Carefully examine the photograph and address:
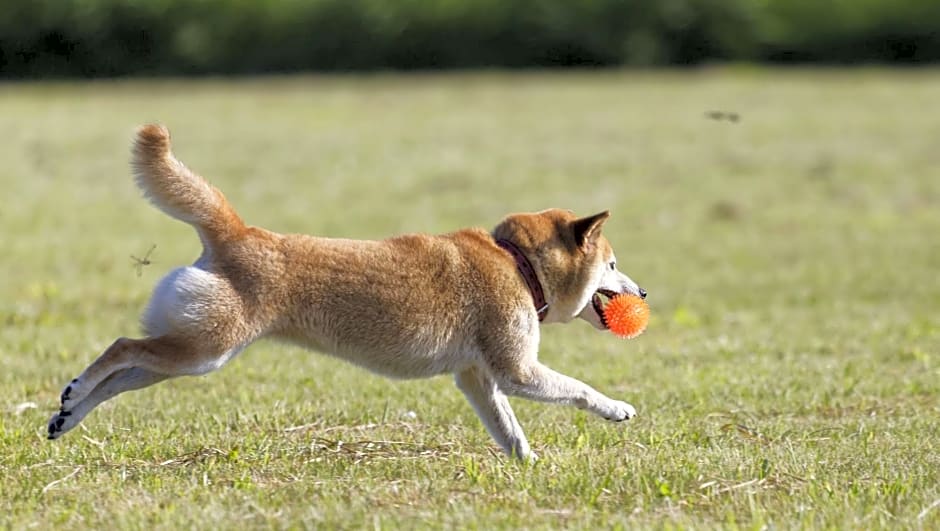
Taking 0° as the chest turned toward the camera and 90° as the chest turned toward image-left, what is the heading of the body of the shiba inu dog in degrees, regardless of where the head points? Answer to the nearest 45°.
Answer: approximately 270°
